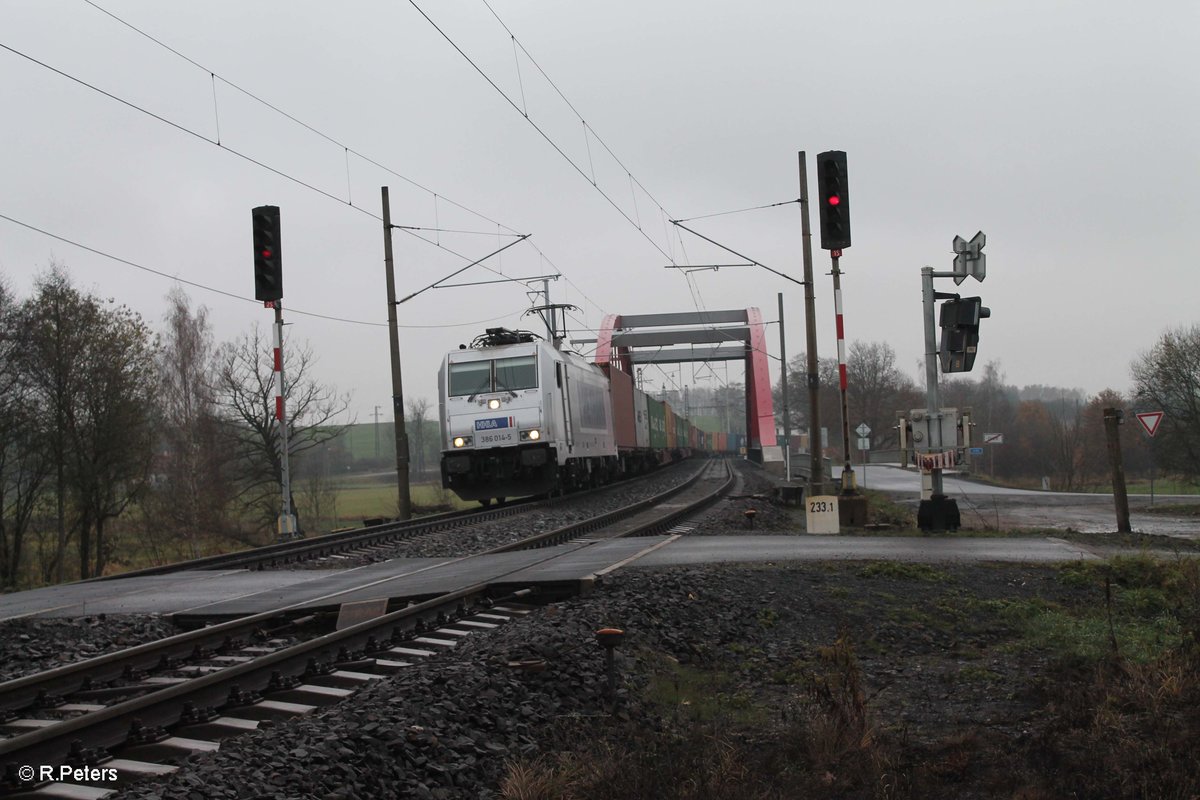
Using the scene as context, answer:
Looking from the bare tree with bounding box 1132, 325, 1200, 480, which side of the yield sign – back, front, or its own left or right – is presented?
back

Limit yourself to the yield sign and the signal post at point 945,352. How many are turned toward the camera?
1

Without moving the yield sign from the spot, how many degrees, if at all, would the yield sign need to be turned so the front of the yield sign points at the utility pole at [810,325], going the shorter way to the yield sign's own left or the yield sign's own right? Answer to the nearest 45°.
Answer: approximately 45° to the yield sign's own right

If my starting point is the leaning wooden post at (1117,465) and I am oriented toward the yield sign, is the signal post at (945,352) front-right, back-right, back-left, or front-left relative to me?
back-left

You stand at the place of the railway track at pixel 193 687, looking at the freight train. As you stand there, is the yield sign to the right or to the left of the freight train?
right

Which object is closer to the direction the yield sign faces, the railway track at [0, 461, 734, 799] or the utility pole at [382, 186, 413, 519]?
the railway track

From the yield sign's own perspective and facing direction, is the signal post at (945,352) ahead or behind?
ahead

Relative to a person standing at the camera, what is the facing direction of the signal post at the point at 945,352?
facing away from the viewer and to the right of the viewer

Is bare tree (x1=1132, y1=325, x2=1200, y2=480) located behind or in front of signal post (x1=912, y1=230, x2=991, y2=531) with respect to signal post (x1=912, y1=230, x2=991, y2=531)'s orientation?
in front

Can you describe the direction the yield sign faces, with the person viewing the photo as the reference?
facing the viewer

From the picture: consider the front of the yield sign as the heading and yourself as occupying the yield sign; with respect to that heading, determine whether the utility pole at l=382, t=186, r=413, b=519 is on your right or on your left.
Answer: on your right

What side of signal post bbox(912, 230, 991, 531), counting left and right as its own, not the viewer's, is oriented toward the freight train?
left
